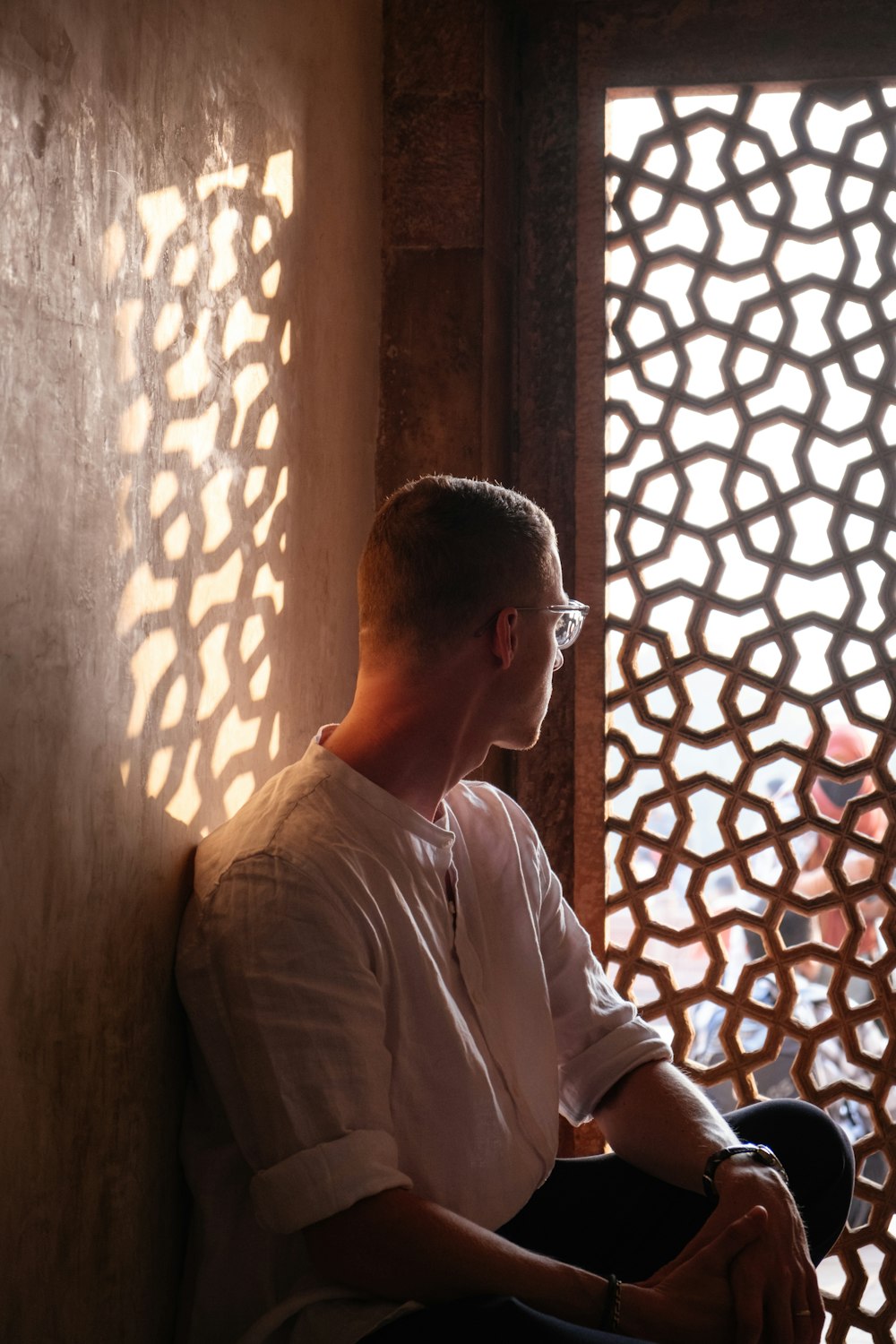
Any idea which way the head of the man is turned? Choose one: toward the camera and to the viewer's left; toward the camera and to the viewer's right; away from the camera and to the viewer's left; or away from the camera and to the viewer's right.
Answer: away from the camera and to the viewer's right

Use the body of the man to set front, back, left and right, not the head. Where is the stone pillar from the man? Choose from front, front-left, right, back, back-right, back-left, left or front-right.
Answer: back-left

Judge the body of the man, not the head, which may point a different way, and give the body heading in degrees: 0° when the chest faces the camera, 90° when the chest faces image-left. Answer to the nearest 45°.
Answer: approximately 315°

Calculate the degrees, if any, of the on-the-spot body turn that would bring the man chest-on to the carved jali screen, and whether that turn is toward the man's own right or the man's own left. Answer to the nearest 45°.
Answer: approximately 90° to the man's own left
